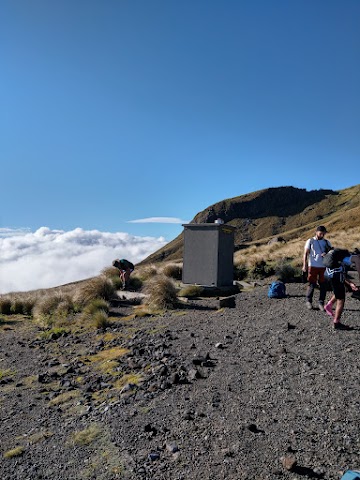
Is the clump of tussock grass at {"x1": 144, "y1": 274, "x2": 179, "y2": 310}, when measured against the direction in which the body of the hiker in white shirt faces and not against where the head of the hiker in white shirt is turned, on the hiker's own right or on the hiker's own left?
on the hiker's own right

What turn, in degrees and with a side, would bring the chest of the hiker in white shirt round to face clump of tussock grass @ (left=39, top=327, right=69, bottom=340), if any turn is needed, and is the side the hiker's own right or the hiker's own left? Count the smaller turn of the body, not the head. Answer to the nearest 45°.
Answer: approximately 90° to the hiker's own right

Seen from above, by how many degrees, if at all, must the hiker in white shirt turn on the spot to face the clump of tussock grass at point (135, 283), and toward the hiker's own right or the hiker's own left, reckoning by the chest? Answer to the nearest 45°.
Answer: approximately 135° to the hiker's own right

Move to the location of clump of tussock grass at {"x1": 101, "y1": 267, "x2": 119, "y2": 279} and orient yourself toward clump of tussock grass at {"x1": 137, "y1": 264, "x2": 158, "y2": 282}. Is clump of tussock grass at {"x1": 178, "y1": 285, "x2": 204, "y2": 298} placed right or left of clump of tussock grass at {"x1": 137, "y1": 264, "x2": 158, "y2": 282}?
right

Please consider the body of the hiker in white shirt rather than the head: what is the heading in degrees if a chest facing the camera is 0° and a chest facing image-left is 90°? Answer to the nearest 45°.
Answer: approximately 0°

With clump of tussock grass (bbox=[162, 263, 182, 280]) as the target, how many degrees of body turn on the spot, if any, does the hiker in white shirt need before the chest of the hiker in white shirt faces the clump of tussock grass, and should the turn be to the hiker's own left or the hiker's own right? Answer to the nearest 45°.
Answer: approximately 135° to the hiker's own right

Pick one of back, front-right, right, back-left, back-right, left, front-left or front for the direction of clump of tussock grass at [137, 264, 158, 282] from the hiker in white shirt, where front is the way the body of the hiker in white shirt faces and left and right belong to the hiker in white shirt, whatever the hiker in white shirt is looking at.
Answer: back-right
